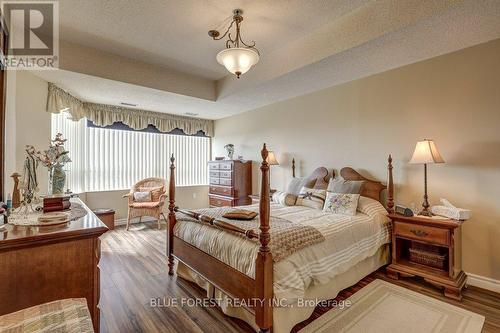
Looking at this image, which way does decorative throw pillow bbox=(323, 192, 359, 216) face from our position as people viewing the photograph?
facing the viewer and to the left of the viewer

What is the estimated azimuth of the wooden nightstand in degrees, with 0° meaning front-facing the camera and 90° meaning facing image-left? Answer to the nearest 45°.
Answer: approximately 45°

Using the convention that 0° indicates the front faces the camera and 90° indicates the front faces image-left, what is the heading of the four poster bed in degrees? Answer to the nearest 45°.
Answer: approximately 45°

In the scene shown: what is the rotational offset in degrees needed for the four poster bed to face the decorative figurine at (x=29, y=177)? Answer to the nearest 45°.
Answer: approximately 45° to its right

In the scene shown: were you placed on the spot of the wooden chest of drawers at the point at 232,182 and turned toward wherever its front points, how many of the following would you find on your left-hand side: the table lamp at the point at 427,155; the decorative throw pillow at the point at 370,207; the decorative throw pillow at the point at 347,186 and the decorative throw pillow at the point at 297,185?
4

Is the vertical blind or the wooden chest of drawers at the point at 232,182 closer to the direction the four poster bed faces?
the vertical blind

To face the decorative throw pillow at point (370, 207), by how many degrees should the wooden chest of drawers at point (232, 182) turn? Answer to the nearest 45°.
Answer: approximately 90° to its left

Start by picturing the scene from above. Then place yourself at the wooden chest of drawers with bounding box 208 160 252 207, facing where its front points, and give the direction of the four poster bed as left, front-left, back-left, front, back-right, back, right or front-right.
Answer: front-left

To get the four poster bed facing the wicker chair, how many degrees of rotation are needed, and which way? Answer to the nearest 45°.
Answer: approximately 90° to its right

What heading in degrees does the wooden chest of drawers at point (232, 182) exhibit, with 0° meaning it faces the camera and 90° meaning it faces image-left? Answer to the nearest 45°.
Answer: approximately 45°

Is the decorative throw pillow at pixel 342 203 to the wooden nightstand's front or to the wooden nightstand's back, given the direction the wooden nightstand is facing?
to the front

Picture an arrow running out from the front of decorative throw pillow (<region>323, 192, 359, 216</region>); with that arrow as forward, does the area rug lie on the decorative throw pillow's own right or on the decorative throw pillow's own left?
on the decorative throw pillow's own left

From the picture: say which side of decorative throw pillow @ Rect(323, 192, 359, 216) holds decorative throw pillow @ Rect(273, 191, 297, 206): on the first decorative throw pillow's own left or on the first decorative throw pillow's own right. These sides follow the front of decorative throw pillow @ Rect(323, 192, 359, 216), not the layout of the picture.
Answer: on the first decorative throw pillow's own right

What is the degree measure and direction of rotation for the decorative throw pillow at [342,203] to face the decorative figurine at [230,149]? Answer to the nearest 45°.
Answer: approximately 90° to its right
